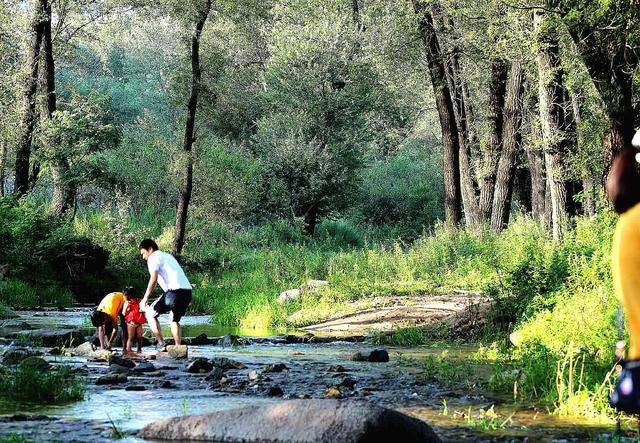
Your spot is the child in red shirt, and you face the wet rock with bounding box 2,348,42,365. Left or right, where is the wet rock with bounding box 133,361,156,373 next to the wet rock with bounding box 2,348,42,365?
left

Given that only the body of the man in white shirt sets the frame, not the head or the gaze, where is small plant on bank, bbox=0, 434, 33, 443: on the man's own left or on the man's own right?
on the man's own left

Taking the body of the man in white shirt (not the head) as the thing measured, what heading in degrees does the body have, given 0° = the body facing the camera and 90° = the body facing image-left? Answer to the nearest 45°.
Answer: approximately 90°

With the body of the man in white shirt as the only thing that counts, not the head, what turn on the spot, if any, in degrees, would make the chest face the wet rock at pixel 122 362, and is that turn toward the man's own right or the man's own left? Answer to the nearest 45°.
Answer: approximately 90° to the man's own left

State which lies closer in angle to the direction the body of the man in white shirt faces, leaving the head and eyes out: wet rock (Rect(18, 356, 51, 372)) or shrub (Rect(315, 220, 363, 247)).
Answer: the wet rock

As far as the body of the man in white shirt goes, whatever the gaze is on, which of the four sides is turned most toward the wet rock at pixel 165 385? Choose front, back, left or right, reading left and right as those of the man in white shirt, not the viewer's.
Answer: left

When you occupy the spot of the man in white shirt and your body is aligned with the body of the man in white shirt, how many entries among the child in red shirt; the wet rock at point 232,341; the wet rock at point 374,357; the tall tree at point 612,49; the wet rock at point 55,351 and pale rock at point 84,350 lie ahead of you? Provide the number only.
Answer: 3

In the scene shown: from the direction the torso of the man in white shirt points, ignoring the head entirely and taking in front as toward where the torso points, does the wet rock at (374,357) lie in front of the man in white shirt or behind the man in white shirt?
behind

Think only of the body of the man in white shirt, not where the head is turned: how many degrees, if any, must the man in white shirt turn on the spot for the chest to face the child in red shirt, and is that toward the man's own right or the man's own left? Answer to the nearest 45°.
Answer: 0° — they already face them

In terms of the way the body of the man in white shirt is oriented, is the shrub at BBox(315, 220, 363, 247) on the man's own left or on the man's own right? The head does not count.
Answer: on the man's own right

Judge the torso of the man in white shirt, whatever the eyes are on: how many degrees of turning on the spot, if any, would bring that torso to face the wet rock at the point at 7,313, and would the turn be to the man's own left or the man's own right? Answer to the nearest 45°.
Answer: approximately 45° to the man's own right
